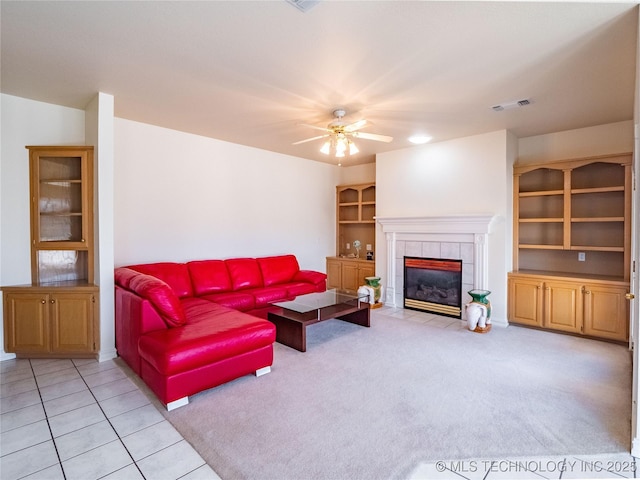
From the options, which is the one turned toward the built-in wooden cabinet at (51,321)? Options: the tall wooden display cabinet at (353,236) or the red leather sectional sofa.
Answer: the tall wooden display cabinet

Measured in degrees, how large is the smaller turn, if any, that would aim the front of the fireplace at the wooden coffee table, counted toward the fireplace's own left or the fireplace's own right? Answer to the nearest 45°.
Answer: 0° — it already faces it

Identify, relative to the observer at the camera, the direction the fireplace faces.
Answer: facing the viewer and to the left of the viewer

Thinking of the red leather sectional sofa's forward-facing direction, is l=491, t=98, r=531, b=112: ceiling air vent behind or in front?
in front

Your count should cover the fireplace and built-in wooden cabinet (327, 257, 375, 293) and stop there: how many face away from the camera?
0

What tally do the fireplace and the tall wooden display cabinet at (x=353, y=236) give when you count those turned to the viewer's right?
0

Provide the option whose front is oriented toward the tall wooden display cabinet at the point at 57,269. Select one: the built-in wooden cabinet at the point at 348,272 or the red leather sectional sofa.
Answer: the built-in wooden cabinet

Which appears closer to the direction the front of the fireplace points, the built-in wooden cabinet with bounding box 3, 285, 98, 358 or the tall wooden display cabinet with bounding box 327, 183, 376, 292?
the built-in wooden cabinet

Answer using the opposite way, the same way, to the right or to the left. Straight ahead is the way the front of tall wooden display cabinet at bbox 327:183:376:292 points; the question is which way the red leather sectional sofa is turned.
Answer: to the left

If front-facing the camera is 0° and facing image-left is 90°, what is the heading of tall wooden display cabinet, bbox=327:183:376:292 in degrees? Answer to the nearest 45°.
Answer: approximately 45°

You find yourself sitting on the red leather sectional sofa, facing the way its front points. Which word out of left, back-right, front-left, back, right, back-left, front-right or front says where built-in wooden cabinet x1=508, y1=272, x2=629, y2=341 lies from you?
front-left

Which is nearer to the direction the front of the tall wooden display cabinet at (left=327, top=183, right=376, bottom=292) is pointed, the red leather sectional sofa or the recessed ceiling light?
the red leather sectional sofa

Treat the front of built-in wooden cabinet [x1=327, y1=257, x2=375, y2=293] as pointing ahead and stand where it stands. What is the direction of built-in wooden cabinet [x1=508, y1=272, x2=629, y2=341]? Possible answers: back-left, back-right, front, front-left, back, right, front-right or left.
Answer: left

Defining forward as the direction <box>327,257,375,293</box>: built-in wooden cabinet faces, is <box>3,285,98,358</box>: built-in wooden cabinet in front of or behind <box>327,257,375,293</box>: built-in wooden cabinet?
in front
